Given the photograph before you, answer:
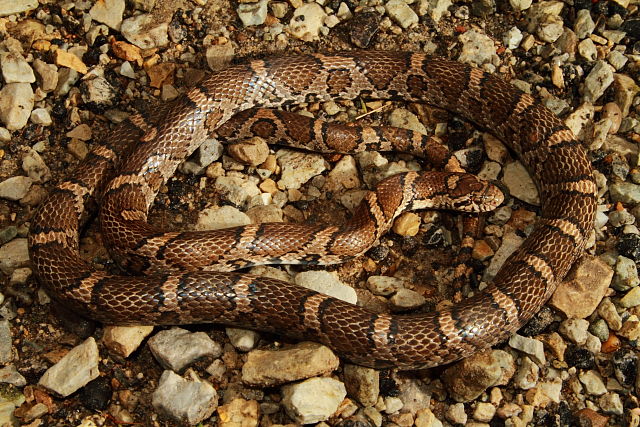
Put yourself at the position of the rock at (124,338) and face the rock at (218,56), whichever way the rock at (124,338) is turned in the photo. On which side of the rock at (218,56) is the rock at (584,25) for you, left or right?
right

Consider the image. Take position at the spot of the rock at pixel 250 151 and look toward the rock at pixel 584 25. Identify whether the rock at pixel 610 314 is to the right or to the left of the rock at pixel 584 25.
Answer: right
